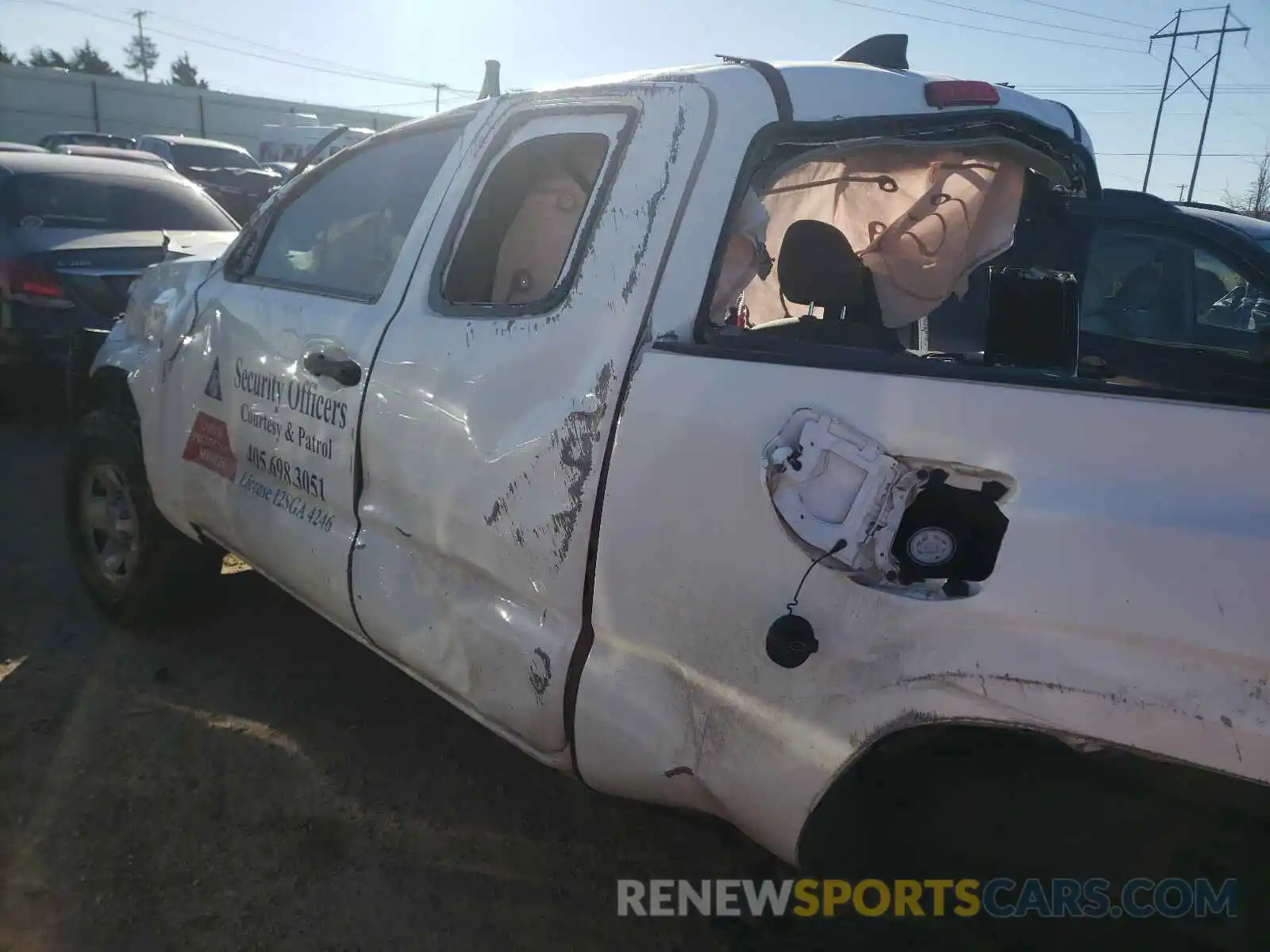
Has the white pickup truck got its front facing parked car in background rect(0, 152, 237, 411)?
yes

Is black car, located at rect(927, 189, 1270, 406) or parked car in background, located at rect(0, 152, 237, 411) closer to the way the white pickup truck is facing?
the parked car in background

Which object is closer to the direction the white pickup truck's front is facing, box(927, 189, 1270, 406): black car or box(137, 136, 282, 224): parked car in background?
the parked car in background

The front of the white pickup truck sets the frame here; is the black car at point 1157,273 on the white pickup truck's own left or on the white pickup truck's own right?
on the white pickup truck's own right

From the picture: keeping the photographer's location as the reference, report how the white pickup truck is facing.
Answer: facing away from the viewer and to the left of the viewer
